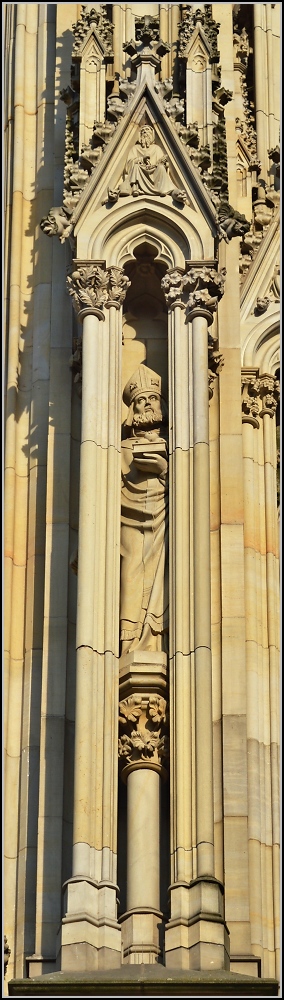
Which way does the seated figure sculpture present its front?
toward the camera

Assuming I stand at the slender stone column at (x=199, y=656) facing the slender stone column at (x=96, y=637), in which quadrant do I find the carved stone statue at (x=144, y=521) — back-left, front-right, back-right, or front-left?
front-right
